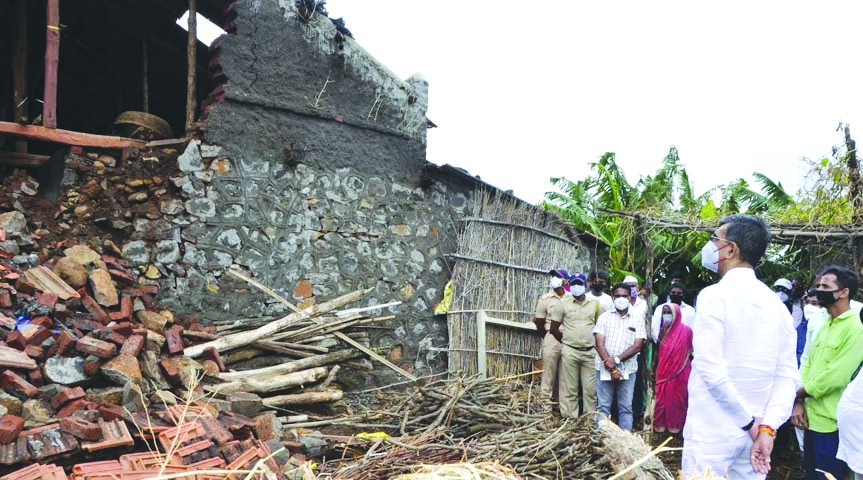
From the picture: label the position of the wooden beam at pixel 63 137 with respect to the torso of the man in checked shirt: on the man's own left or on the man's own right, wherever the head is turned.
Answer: on the man's own right

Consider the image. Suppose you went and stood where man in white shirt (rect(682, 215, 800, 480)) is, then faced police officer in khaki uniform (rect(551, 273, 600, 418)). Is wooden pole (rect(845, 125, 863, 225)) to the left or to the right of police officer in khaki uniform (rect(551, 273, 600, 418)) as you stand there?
right

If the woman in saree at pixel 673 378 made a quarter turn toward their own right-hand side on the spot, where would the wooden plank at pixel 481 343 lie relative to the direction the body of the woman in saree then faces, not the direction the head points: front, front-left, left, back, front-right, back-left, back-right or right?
front-left

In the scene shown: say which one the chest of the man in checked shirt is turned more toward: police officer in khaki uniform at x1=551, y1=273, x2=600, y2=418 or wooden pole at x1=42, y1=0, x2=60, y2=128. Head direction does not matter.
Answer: the wooden pole

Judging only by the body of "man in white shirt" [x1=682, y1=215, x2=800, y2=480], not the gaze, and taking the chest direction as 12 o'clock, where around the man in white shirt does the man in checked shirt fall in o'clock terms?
The man in checked shirt is roughly at 1 o'clock from the man in white shirt.

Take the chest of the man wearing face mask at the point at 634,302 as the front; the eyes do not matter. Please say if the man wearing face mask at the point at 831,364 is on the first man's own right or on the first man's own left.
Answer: on the first man's own left

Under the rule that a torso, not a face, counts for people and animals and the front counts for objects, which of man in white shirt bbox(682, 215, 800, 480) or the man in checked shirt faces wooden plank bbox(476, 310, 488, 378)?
the man in white shirt

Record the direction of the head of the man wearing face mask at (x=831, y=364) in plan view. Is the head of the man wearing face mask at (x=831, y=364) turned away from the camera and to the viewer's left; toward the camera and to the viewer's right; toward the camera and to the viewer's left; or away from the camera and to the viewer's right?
toward the camera and to the viewer's left

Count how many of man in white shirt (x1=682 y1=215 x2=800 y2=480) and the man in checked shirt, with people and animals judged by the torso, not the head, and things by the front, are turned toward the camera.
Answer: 1

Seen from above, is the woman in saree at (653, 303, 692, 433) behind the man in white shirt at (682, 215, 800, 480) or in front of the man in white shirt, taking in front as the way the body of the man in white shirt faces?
in front
